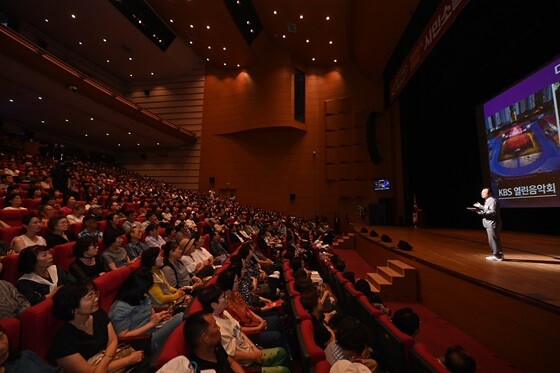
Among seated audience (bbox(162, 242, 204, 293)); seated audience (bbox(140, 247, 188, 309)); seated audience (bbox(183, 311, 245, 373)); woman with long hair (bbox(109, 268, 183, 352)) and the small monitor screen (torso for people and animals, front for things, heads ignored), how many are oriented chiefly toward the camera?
1

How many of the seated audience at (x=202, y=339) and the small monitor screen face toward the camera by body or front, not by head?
1

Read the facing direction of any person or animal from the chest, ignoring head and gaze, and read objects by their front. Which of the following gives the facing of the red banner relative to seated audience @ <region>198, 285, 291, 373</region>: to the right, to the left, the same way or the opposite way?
the opposite way

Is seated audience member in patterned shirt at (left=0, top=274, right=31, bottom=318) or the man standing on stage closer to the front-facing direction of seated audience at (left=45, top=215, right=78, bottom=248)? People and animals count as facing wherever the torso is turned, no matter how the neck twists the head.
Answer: the man standing on stage

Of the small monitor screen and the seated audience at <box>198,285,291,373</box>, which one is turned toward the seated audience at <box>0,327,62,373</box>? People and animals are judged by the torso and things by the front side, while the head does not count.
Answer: the small monitor screen

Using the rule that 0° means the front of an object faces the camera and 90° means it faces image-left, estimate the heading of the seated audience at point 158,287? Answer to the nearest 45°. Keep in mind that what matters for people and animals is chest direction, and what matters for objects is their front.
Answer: approximately 270°

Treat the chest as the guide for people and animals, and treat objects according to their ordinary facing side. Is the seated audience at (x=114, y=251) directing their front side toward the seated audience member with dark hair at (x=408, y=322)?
yes

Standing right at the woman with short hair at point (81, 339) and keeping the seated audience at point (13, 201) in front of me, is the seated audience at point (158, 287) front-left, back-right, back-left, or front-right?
front-right

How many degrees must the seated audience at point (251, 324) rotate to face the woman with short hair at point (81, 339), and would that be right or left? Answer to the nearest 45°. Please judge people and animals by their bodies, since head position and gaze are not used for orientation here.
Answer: approximately 135° to their right

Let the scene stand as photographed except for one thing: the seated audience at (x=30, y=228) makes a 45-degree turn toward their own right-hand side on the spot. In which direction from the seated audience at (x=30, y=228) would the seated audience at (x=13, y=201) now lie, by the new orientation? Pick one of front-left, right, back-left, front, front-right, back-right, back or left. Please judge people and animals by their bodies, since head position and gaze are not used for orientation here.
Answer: back

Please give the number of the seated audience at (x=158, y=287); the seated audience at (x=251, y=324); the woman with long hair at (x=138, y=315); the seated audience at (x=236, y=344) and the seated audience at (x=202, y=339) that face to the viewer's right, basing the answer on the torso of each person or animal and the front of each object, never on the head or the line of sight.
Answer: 5

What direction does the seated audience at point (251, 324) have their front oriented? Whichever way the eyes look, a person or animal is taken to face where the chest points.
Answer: to the viewer's right

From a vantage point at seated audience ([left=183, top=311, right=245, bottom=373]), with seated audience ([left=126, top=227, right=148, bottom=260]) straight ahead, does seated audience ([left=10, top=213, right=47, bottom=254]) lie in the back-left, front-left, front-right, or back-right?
front-left

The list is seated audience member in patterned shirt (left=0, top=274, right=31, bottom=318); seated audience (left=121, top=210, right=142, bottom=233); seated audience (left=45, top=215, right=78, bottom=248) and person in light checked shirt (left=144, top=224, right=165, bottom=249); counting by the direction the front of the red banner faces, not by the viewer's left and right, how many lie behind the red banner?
0

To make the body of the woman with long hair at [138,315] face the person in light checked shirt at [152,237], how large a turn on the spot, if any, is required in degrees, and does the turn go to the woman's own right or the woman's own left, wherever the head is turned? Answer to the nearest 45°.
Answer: approximately 90° to the woman's own left

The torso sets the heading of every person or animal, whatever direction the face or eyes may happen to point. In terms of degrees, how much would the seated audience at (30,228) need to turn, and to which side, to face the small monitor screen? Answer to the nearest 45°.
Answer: approximately 45° to their left

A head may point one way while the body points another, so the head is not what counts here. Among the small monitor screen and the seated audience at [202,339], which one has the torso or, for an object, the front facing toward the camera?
the small monitor screen

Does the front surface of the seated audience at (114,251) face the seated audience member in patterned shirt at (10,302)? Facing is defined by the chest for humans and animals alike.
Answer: no

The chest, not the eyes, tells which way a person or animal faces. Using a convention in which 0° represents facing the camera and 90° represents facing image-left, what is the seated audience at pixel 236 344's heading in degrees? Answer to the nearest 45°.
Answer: approximately 270°

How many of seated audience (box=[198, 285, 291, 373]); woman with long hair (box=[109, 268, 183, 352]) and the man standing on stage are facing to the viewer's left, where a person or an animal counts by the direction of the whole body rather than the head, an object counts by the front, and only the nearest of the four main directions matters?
1
